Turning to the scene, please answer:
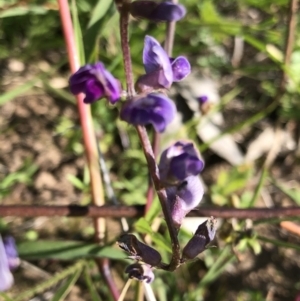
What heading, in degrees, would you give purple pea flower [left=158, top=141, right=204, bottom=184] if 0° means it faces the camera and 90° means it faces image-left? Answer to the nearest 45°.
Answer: approximately 315°

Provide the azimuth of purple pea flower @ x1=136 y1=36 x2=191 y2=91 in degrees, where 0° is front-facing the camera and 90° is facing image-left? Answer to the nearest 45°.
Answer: approximately 270°

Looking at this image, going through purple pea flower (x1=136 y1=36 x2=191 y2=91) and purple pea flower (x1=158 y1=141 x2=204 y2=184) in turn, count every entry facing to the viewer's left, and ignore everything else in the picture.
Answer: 0
